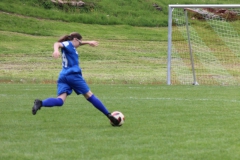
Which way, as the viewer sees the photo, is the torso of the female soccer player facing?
to the viewer's right
